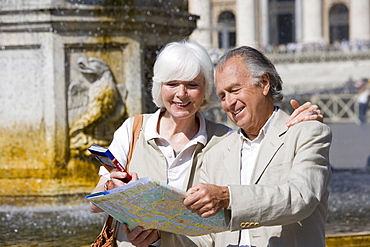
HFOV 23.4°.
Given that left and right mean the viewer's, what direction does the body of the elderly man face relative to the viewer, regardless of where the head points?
facing the viewer and to the left of the viewer

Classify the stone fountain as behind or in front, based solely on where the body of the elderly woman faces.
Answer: behind

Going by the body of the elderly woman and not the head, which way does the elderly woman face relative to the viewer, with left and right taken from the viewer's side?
facing the viewer

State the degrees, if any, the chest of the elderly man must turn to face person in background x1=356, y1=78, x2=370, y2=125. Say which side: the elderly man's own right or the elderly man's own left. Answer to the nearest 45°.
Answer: approximately 135° to the elderly man's own right

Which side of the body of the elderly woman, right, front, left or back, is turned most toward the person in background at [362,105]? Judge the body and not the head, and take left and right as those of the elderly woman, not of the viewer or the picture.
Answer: back

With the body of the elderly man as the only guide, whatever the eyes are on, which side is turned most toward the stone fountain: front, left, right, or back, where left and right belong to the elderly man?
right
